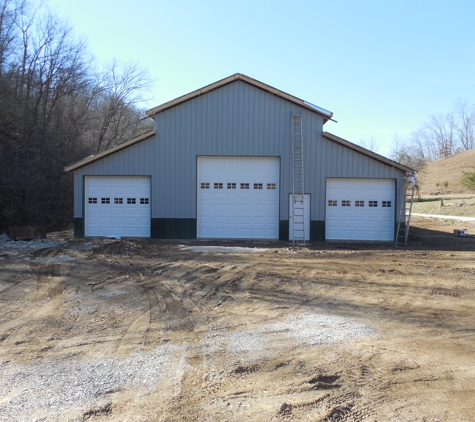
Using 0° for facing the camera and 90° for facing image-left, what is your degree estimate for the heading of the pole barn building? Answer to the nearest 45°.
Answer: approximately 0°
